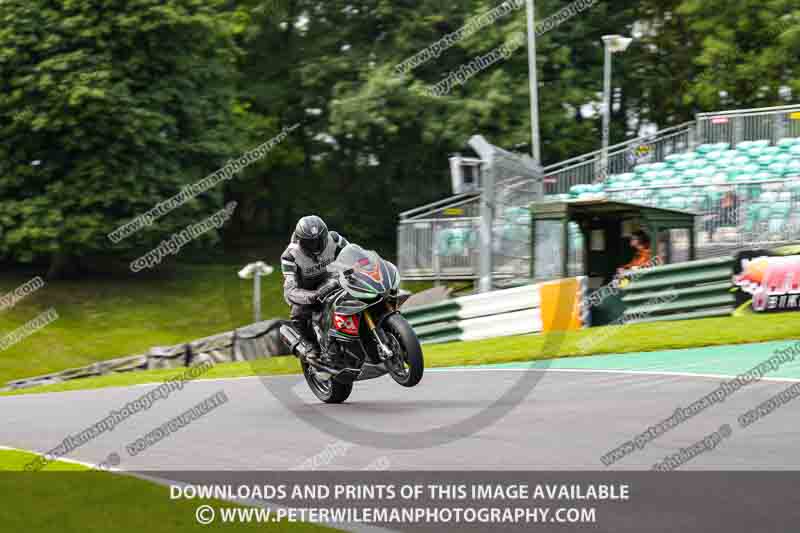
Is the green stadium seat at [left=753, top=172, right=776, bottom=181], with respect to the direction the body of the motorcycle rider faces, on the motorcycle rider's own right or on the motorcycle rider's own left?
on the motorcycle rider's own left

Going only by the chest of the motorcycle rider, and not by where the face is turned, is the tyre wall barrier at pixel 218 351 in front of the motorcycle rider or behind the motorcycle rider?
behind

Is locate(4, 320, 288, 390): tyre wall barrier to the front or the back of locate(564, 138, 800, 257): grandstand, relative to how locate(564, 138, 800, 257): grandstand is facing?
to the front

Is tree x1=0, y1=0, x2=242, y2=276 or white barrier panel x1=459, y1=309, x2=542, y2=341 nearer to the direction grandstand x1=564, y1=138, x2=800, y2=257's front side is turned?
the white barrier panel

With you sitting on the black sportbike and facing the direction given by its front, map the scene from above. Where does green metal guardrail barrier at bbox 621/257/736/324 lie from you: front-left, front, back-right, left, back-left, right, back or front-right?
left

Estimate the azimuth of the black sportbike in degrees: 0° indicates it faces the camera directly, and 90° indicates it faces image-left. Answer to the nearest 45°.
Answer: approximately 315°

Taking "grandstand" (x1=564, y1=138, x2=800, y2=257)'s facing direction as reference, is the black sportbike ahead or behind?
ahead

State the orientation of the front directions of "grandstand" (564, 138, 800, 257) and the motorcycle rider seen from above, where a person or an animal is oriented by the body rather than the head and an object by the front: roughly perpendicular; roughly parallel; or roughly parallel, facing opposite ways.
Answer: roughly perpendicular

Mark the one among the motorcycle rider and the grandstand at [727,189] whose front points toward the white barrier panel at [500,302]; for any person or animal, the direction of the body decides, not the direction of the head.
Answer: the grandstand

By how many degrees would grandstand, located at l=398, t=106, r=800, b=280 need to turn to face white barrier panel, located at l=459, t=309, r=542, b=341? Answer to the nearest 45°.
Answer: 0° — it already faces it

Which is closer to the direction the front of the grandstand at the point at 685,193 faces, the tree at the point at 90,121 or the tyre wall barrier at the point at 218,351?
the tyre wall barrier

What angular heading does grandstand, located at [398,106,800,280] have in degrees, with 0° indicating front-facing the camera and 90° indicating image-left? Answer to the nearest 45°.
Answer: approximately 45°

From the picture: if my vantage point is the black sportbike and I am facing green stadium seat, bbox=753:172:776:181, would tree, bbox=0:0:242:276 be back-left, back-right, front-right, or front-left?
front-left

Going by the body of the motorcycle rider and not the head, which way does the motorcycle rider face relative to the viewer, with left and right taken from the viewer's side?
facing the viewer and to the right of the viewer

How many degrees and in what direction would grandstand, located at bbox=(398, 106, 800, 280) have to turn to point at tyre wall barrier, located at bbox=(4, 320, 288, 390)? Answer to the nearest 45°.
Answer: approximately 45° to its right

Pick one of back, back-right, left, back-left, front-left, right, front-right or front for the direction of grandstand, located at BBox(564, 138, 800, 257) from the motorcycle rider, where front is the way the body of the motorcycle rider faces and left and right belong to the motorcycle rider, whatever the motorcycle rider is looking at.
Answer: left

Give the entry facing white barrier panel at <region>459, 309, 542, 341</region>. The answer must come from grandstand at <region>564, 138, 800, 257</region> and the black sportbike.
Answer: the grandstand

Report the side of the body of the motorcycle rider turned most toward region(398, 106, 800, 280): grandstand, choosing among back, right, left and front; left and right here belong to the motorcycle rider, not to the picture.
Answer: left

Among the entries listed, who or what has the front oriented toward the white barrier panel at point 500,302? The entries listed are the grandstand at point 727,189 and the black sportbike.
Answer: the grandstand
